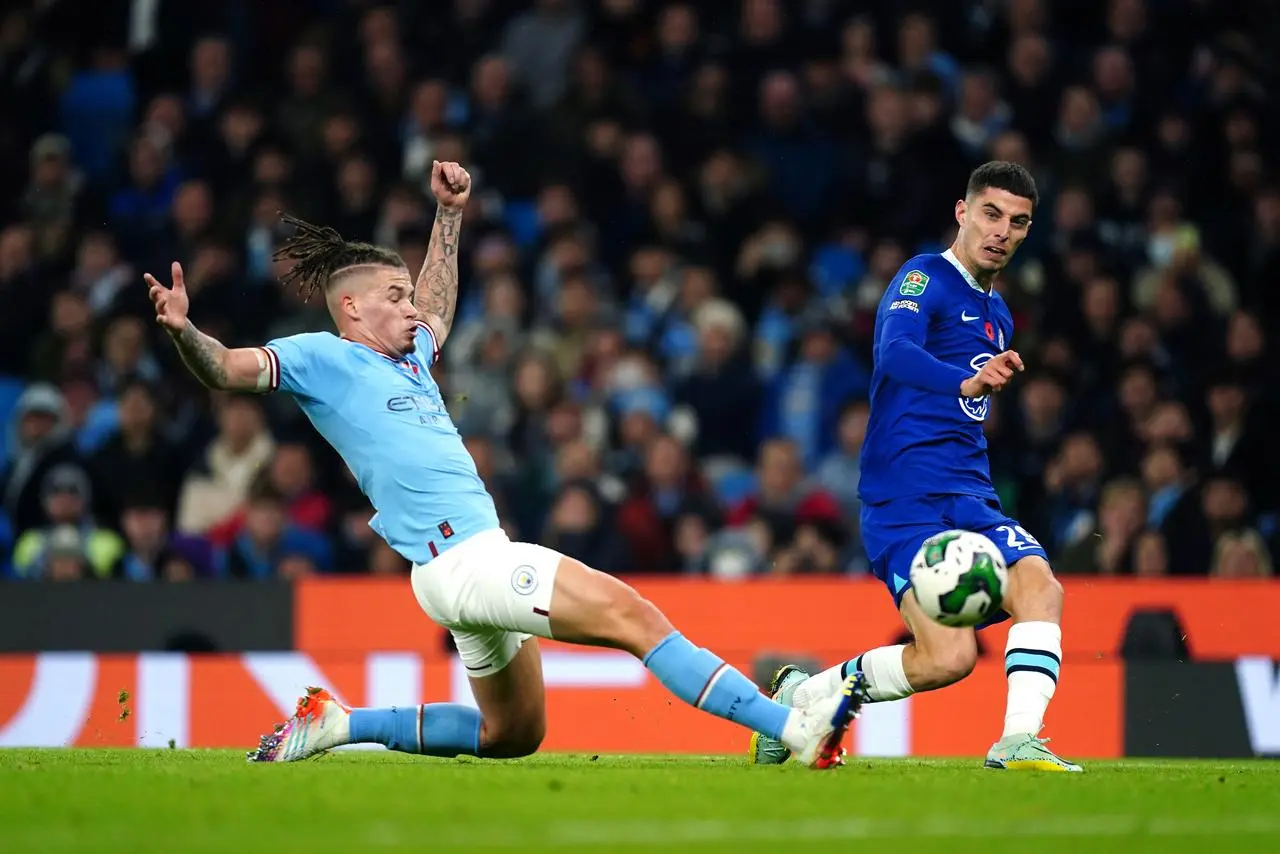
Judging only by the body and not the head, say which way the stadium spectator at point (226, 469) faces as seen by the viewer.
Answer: toward the camera

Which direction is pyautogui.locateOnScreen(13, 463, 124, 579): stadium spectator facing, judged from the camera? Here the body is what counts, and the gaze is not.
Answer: toward the camera

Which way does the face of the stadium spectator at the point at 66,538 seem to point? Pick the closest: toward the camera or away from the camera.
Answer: toward the camera

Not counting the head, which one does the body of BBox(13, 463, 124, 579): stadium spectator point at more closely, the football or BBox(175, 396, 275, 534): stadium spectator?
the football

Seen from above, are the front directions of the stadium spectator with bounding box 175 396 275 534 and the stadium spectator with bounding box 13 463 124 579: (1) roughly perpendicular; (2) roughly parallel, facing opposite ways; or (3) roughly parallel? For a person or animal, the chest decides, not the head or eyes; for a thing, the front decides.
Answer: roughly parallel

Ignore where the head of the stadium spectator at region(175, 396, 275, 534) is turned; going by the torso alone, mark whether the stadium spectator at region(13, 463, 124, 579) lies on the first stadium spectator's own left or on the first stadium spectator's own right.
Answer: on the first stadium spectator's own right

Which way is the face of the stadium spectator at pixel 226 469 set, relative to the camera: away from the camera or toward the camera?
toward the camera

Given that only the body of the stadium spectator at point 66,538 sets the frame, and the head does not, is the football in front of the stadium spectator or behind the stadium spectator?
in front

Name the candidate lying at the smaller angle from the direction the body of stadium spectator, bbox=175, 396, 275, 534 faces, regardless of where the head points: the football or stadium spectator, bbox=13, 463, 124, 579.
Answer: the football
